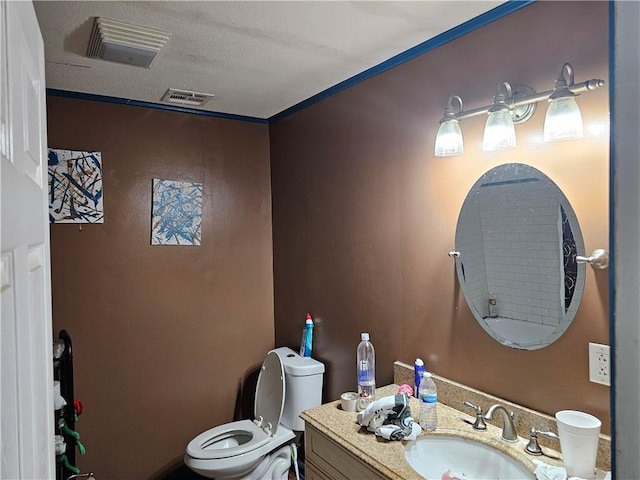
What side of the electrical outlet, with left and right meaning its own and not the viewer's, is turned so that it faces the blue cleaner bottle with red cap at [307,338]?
right

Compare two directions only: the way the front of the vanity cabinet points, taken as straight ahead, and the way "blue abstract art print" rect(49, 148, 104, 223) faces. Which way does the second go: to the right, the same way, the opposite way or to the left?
to the left

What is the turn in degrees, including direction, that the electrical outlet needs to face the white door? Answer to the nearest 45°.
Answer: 0° — it already faces it

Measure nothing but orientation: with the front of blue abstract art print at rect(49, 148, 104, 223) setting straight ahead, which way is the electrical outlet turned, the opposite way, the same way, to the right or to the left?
to the right

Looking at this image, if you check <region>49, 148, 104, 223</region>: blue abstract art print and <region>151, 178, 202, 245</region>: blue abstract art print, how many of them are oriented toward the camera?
2

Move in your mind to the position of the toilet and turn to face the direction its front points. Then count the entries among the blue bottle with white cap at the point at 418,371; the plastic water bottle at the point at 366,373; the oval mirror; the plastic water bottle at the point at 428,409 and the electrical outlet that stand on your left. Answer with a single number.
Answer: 5

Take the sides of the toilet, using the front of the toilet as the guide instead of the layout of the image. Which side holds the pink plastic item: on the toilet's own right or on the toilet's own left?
on the toilet's own left

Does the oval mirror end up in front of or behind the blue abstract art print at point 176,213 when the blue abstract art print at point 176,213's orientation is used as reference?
in front

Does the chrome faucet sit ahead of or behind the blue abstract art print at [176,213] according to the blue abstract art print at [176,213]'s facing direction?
ahead
